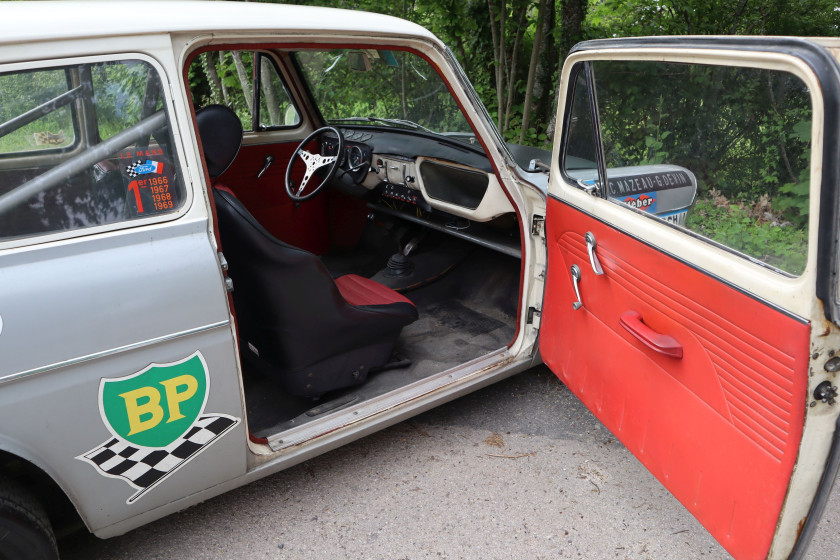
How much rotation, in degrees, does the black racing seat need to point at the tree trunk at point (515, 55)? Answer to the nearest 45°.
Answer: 0° — it already faces it

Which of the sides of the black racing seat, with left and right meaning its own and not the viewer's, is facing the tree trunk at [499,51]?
front

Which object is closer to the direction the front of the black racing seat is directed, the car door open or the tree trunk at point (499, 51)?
the tree trunk

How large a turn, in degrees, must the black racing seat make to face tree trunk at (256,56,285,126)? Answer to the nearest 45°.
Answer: approximately 45° to its left

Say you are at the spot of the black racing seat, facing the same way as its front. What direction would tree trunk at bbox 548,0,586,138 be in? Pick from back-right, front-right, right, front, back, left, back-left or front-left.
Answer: front

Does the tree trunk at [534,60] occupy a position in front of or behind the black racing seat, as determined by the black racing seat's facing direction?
in front

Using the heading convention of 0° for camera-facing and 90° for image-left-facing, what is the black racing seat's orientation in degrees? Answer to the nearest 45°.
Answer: approximately 225°
